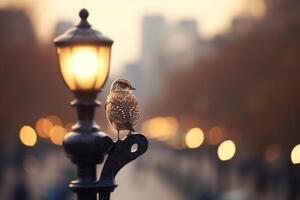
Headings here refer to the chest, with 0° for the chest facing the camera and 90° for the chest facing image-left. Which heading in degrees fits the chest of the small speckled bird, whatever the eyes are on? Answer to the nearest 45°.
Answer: approximately 315°
